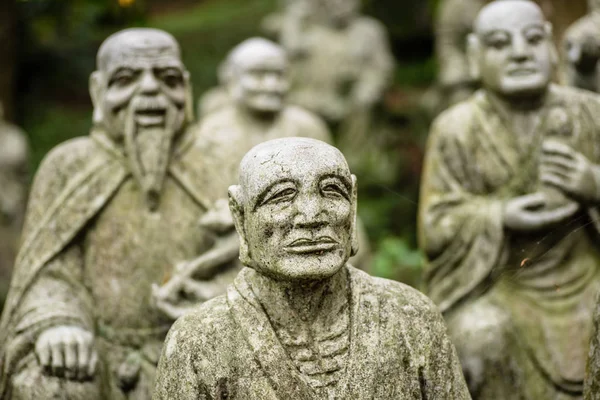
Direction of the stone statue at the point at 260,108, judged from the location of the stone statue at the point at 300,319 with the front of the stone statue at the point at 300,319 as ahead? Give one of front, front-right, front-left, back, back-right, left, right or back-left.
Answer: back

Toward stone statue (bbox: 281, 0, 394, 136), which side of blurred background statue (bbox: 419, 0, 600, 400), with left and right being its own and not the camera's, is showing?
back

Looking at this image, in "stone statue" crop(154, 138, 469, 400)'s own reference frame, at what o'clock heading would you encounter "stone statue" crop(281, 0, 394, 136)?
"stone statue" crop(281, 0, 394, 136) is roughly at 6 o'clock from "stone statue" crop(154, 138, 469, 400).

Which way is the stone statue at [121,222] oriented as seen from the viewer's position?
toward the camera

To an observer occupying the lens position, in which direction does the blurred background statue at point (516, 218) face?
facing the viewer

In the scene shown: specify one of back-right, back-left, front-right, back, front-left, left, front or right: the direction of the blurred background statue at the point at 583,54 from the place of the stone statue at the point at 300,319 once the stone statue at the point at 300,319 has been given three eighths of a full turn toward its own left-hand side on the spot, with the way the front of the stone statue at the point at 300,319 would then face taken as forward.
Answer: front

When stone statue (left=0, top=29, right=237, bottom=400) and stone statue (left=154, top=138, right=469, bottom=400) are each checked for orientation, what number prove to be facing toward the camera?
2

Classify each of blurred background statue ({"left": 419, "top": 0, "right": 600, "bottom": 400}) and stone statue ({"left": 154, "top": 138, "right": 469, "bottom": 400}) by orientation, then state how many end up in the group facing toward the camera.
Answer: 2

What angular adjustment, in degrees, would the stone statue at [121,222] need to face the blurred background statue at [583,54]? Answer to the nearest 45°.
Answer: approximately 90° to its left

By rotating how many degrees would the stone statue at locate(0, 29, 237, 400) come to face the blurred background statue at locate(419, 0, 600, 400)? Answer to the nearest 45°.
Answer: approximately 90° to its left

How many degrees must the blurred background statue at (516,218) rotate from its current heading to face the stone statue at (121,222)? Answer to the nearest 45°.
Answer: approximately 90° to its right

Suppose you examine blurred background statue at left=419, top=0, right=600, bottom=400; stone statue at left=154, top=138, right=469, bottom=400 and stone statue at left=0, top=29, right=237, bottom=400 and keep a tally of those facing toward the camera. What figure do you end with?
3

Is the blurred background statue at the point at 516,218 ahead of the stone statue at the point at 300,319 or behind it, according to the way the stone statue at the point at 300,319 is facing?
behind

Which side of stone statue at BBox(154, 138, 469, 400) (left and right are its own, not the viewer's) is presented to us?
front
